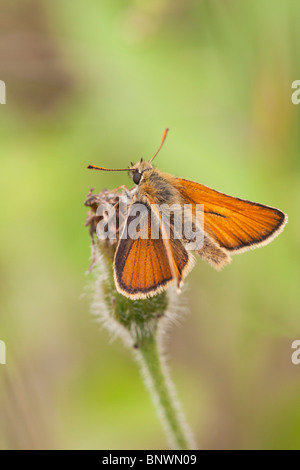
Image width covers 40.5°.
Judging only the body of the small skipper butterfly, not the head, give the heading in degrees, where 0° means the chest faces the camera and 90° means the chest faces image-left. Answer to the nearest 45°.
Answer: approximately 135°
